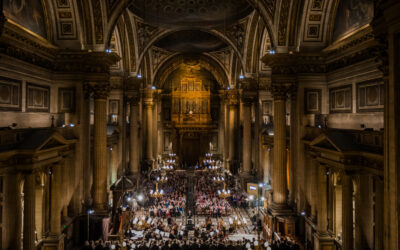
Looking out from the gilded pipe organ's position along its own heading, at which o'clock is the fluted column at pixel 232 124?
The fluted column is roughly at 11 o'clock from the gilded pipe organ.

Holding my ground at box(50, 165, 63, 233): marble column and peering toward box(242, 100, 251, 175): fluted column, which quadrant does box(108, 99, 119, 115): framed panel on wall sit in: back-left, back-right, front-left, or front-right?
front-left

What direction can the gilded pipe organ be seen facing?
toward the camera

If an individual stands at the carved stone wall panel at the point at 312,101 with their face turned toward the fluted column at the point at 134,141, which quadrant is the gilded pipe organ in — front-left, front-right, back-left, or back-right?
front-right

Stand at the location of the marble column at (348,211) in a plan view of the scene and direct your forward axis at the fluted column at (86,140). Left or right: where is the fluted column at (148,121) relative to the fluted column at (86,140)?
right

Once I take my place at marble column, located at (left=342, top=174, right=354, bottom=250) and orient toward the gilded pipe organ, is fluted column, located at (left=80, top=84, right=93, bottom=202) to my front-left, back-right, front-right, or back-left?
front-left

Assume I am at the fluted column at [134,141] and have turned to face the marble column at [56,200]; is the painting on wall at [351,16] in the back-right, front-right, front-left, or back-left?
front-left
